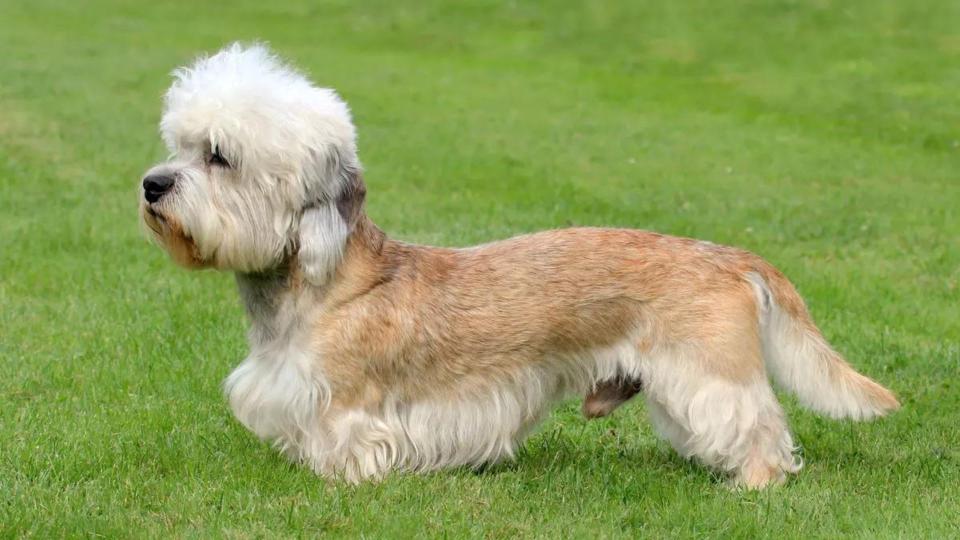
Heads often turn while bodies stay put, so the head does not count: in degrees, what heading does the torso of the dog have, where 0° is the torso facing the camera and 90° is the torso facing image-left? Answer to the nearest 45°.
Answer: approximately 90°
